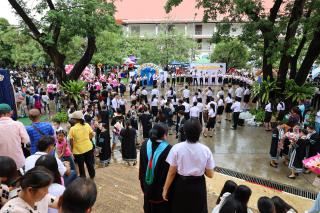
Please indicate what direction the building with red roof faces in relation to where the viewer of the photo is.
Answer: facing the viewer

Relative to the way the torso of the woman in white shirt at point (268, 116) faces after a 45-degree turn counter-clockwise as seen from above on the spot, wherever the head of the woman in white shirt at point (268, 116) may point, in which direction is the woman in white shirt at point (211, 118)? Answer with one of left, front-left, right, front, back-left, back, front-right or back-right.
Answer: front

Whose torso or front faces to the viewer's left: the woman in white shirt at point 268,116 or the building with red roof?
the woman in white shirt

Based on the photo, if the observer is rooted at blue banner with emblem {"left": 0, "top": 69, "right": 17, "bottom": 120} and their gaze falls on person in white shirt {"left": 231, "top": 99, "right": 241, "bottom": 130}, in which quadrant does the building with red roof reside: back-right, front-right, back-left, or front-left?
front-left

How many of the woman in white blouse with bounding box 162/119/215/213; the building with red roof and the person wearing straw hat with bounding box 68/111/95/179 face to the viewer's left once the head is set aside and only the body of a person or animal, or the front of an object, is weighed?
0

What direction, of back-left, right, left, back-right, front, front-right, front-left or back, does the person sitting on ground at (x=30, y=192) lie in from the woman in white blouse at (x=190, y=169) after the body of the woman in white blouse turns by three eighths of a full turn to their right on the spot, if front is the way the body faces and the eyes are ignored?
right

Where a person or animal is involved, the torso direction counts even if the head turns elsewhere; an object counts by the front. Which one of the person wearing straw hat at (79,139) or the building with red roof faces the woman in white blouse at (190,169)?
the building with red roof

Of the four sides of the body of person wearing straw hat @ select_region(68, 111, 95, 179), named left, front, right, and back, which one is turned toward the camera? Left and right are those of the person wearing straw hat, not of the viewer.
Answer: back

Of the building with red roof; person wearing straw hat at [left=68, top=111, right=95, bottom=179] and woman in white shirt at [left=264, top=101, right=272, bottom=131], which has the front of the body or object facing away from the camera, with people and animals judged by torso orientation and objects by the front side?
the person wearing straw hat

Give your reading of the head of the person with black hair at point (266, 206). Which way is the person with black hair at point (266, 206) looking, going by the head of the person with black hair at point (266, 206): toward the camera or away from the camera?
away from the camera

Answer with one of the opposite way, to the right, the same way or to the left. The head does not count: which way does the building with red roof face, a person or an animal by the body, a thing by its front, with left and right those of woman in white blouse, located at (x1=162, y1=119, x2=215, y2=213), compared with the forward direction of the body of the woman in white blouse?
the opposite way

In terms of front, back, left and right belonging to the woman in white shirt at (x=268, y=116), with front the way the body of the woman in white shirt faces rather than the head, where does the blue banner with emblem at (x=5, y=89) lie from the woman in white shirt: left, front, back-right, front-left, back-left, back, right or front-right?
front-left

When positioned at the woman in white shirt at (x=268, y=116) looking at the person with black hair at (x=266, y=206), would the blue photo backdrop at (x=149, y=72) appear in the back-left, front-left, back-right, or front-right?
back-right

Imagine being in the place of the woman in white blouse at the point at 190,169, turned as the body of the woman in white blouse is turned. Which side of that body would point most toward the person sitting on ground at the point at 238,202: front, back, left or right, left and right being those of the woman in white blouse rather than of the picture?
right

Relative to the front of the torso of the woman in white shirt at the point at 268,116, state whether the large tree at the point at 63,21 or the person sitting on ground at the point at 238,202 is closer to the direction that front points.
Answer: the large tree

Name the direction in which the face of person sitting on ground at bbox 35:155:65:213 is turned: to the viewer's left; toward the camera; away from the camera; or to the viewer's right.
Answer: away from the camera

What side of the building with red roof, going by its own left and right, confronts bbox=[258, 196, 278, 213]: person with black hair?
front

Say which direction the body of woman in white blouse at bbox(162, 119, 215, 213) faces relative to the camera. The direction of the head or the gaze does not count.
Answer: away from the camera

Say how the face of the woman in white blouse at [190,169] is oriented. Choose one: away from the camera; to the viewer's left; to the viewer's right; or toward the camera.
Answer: away from the camera

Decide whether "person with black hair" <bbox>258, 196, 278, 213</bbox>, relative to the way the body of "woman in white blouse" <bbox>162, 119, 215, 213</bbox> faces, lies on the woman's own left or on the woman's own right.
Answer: on the woman's own right
